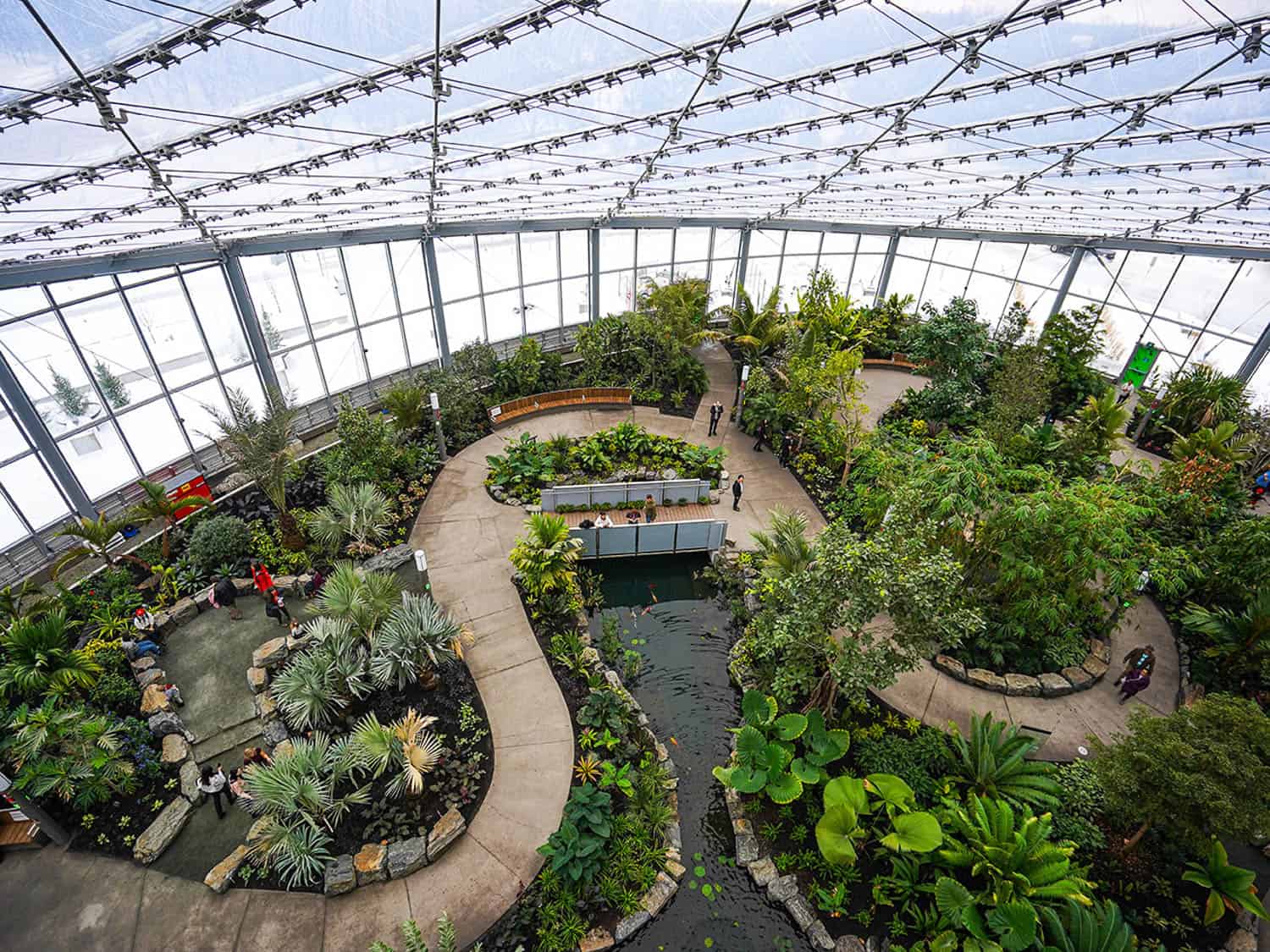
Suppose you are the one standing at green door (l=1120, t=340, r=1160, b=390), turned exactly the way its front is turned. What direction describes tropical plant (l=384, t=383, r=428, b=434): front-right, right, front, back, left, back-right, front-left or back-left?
front-right

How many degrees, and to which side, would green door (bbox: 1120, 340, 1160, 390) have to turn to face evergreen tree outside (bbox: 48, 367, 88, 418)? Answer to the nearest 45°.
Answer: approximately 45° to its right

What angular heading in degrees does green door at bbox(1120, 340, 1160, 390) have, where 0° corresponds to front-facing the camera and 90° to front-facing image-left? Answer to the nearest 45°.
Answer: approximately 0°

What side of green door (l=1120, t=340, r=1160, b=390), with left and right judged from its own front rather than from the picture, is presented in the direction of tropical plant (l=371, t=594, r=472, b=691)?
front

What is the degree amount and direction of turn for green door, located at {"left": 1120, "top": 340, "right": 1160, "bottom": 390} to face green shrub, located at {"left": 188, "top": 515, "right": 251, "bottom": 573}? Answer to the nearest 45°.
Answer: approximately 45° to its right

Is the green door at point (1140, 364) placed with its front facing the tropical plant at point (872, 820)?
yes

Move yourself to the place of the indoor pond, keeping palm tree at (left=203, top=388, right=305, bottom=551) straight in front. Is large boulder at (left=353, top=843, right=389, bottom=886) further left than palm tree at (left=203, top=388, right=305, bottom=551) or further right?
left

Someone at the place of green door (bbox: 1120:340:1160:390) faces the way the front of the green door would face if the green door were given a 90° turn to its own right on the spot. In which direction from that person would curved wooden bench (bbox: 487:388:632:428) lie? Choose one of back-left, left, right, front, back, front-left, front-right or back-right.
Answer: front-left

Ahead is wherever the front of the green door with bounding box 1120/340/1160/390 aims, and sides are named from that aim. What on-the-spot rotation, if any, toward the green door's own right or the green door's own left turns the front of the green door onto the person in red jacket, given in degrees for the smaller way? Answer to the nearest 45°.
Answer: approximately 45° to the green door's own right

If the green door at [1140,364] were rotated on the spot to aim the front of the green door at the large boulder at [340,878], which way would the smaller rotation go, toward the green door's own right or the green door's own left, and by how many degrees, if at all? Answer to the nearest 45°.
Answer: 0° — it already faces it

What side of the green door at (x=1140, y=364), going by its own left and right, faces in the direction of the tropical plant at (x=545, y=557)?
front

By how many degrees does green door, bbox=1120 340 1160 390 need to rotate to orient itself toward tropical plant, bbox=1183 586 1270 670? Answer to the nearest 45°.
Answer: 0° — it already faces it
